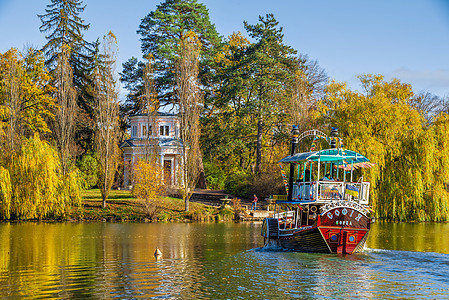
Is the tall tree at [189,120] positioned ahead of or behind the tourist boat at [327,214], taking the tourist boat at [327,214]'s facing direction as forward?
ahead

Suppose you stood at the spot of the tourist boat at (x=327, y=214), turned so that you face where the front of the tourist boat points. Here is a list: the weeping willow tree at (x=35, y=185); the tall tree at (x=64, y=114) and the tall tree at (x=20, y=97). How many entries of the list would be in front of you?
3

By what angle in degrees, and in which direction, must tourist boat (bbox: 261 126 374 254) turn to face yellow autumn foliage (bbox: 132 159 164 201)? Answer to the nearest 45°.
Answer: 0° — it already faces it

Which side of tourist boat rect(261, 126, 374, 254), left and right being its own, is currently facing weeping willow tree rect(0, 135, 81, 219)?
front

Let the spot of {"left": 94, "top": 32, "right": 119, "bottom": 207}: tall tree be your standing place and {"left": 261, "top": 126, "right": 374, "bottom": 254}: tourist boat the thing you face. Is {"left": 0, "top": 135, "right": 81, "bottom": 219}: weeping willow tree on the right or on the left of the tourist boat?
right

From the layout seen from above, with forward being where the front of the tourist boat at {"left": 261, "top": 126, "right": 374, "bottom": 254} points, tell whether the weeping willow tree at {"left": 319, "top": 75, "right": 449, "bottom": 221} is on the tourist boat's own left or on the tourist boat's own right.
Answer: on the tourist boat's own right

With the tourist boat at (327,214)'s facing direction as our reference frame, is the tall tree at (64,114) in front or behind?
in front

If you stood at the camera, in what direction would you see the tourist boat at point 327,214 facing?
facing away from the viewer and to the left of the viewer
